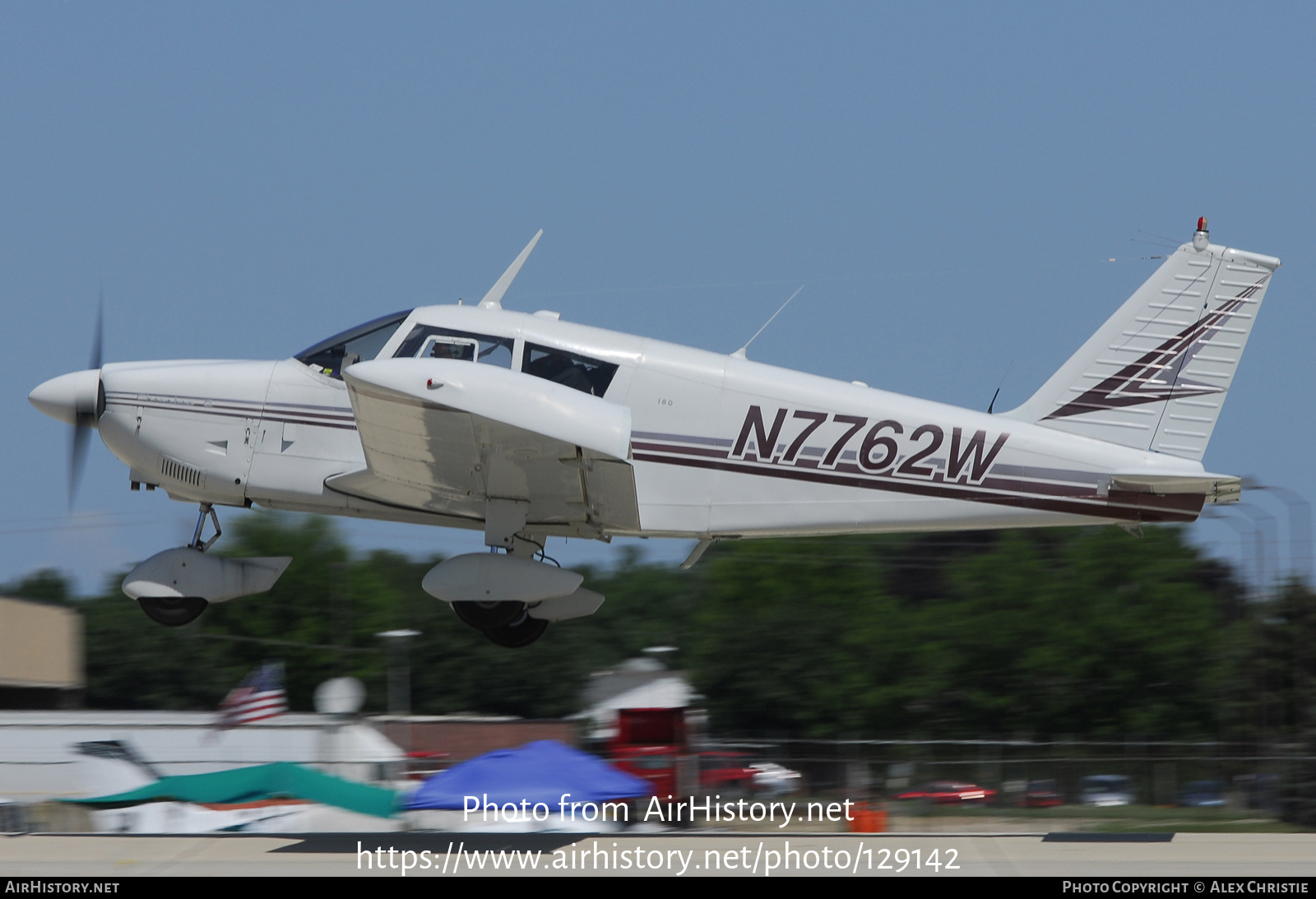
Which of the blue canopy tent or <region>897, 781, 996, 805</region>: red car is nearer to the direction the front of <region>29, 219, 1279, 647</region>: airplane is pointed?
the blue canopy tent

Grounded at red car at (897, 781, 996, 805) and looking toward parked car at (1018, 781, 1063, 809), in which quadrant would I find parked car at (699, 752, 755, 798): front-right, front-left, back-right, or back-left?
back-left

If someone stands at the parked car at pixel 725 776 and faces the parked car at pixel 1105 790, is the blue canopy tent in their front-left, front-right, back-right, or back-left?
back-right

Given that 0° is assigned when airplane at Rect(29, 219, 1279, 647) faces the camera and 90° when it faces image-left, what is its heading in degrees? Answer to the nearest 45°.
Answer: approximately 90°
